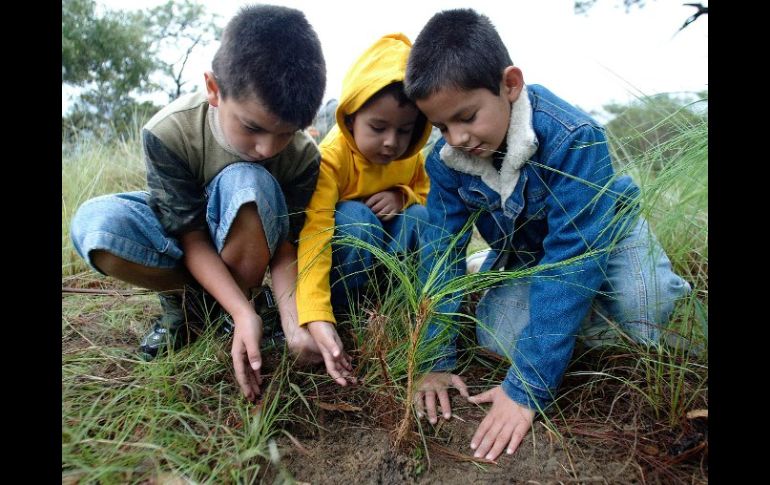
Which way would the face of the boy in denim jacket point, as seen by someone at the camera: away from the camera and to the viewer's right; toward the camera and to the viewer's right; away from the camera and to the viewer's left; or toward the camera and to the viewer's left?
toward the camera and to the viewer's left

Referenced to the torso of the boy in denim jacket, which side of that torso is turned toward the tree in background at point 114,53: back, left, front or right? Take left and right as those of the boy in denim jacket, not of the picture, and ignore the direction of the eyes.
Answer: right

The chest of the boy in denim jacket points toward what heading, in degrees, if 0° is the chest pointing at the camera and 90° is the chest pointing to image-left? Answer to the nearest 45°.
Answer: approximately 45°
